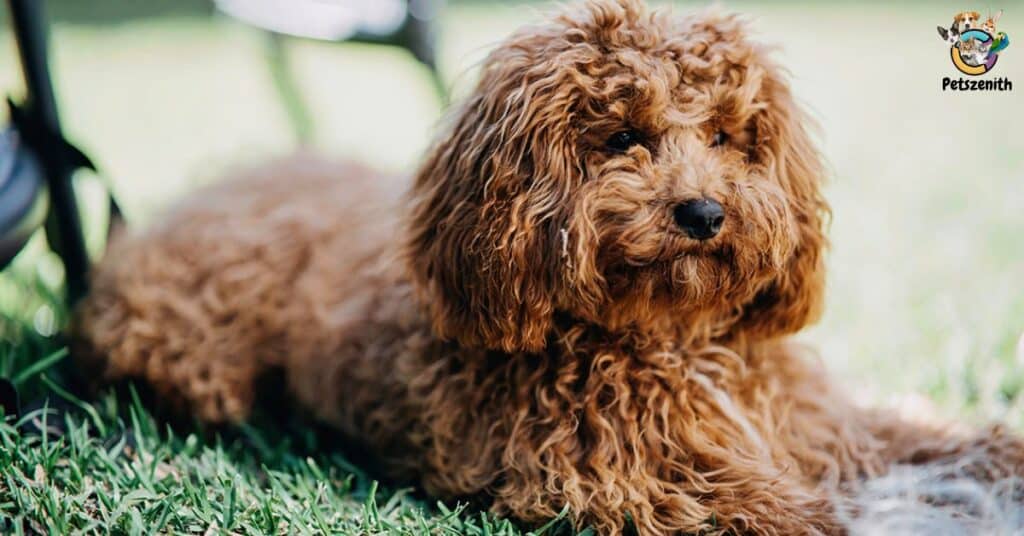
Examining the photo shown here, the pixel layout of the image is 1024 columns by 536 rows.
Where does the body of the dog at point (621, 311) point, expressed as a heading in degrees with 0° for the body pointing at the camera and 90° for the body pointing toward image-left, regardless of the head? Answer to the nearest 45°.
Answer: approximately 315°

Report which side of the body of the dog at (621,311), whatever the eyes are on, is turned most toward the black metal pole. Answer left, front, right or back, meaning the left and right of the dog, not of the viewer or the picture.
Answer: back
